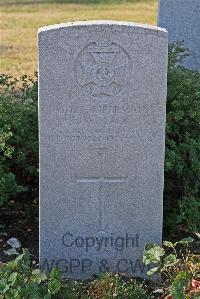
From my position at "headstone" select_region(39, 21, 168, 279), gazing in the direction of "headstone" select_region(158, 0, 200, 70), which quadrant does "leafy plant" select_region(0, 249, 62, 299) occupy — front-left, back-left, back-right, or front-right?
back-left

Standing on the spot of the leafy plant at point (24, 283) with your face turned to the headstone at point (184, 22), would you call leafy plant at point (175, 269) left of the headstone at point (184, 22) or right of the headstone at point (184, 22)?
right

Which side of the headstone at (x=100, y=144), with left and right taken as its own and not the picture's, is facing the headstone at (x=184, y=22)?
back

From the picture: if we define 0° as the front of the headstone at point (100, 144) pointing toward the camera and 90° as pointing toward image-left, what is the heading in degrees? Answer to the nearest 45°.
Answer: approximately 0°
